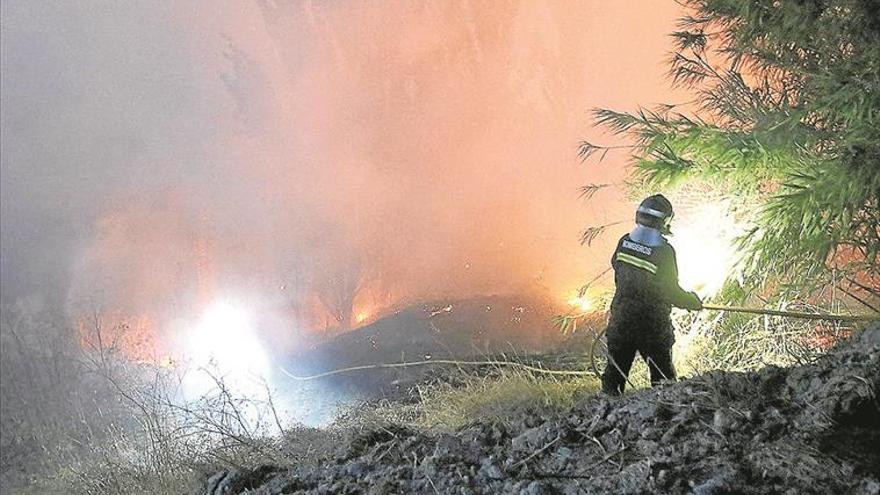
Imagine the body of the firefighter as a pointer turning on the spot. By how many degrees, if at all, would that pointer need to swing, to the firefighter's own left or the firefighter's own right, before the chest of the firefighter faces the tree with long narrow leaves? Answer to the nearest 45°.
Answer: approximately 45° to the firefighter's own right

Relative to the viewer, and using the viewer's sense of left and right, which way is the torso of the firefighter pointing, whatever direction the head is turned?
facing away from the viewer and to the right of the viewer
